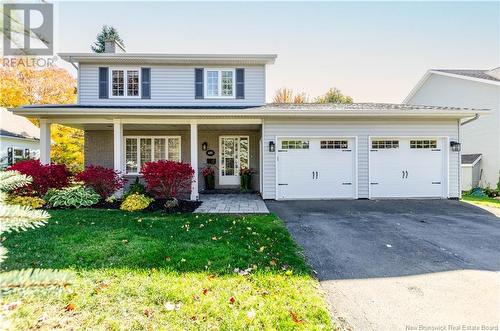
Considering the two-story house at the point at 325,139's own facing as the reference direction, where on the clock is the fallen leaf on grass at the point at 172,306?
The fallen leaf on grass is roughly at 1 o'clock from the two-story house.

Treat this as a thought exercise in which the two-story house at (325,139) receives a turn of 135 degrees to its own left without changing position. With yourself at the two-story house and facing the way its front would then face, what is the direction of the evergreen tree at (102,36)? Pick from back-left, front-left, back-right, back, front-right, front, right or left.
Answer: left

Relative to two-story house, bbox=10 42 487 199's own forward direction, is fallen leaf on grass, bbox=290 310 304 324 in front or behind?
in front

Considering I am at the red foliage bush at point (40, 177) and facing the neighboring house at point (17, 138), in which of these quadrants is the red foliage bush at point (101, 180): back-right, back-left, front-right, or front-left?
back-right

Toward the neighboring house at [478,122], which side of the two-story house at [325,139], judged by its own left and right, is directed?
left

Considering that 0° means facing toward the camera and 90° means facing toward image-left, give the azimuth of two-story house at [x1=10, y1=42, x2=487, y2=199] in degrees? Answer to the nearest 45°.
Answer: approximately 0°

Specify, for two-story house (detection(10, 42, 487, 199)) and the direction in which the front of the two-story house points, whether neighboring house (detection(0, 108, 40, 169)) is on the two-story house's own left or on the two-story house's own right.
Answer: on the two-story house's own right

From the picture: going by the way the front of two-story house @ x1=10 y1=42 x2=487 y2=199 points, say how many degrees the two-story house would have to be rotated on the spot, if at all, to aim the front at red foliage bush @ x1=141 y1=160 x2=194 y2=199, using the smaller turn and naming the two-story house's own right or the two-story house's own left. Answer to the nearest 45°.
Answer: approximately 90° to the two-story house's own right
